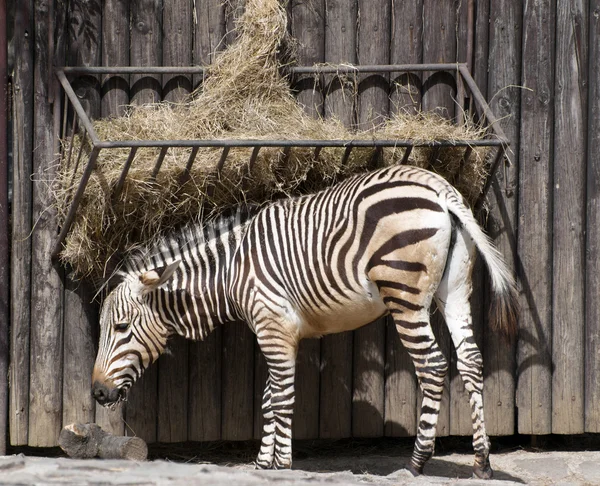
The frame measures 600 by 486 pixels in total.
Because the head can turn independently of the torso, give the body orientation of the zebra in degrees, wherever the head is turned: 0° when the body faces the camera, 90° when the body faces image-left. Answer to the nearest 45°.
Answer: approximately 90°
